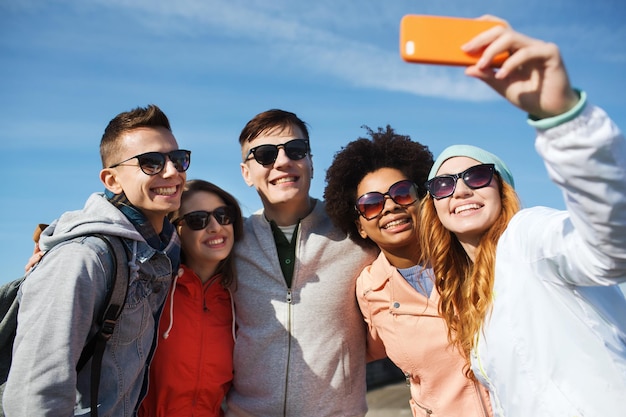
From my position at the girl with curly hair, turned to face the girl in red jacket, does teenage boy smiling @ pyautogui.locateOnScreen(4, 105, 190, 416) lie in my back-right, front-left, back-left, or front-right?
front-left

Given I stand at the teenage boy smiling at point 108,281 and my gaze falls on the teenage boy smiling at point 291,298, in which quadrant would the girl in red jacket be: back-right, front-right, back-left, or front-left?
front-left

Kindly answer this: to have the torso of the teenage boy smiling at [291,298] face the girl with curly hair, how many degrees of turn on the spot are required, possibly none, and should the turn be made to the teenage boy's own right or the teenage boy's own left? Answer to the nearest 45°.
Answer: approximately 90° to the teenage boy's own left

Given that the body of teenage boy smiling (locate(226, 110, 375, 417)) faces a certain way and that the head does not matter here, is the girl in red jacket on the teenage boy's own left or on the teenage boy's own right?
on the teenage boy's own right

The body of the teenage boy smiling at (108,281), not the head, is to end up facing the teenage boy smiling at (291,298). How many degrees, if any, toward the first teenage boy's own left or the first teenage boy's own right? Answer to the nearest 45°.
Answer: approximately 45° to the first teenage boy's own left

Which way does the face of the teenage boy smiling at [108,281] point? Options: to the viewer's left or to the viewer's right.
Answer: to the viewer's right

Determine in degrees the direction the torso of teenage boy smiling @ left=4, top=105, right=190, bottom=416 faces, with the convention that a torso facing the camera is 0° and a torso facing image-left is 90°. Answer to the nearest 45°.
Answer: approximately 315°

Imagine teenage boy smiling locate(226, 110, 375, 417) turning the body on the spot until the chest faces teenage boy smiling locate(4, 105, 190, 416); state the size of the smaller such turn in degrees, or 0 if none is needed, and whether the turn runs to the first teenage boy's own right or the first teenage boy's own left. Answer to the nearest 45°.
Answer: approximately 45° to the first teenage boy's own right

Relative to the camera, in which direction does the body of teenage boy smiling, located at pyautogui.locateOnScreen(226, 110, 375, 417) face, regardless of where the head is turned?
toward the camera

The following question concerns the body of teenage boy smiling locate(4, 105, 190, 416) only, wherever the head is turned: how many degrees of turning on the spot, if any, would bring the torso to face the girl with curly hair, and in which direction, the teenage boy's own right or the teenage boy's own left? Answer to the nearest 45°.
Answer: approximately 45° to the teenage boy's own left

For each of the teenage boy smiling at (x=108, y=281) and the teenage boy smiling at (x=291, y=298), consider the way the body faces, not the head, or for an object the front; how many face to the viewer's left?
0

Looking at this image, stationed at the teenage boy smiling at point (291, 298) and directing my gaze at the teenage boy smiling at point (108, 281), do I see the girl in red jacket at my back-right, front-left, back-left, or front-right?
front-right
